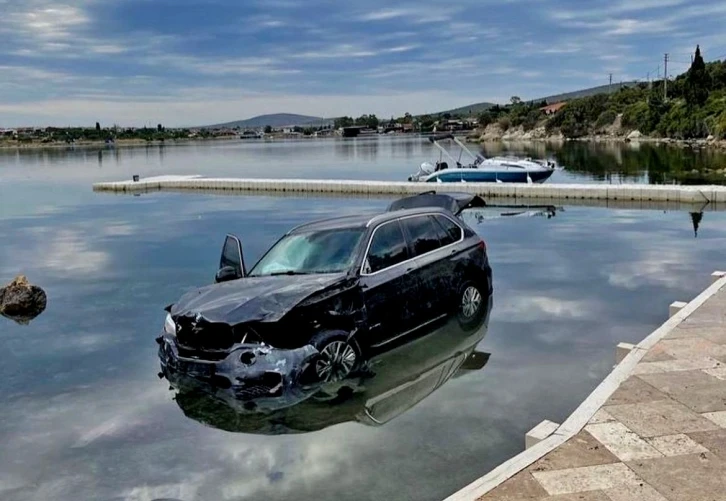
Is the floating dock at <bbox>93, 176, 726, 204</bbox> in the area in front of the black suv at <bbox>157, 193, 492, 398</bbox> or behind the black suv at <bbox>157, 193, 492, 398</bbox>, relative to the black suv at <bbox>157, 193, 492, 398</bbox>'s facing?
behind

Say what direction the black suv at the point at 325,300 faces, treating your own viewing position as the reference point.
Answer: facing the viewer and to the left of the viewer

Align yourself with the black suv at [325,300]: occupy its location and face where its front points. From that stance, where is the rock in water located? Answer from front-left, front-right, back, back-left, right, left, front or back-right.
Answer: right
